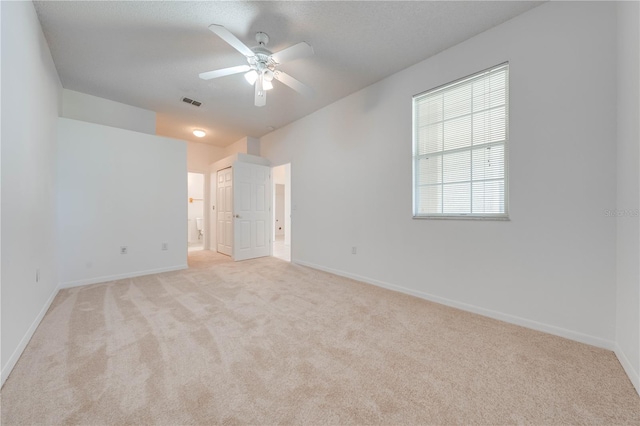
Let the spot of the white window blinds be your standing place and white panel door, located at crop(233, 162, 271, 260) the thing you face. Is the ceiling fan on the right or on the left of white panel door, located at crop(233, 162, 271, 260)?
left

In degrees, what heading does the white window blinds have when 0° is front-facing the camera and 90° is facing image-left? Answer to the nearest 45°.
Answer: approximately 45°

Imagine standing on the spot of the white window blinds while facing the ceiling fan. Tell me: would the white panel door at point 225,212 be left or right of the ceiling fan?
right

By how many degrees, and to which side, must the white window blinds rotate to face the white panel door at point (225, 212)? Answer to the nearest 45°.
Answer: approximately 45° to its right

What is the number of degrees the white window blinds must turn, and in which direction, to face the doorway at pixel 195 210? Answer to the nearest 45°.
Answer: approximately 45° to its right

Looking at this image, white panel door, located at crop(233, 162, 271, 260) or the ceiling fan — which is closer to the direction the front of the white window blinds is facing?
the ceiling fan

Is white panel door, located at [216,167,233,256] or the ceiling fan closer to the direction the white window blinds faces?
the ceiling fan

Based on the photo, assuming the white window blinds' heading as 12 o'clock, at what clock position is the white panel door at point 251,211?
The white panel door is roughly at 2 o'clock from the white window blinds.
